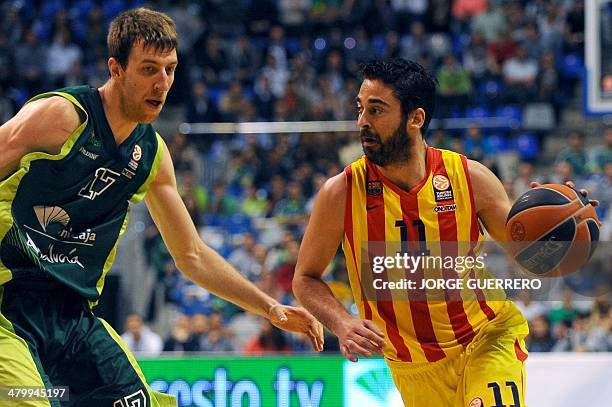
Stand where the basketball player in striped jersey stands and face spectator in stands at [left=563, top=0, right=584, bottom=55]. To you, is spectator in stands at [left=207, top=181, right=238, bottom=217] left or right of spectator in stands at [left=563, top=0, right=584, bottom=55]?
left

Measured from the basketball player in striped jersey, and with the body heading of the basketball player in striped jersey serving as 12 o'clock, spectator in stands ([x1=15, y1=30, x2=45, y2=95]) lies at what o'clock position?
The spectator in stands is roughly at 5 o'clock from the basketball player in striped jersey.

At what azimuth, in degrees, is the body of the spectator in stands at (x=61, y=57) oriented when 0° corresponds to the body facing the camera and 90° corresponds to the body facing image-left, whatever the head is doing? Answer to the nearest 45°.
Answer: approximately 0°

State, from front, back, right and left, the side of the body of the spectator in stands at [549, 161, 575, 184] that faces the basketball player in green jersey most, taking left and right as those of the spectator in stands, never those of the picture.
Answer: front

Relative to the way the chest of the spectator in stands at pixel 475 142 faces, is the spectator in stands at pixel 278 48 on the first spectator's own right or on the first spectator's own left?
on the first spectator's own right

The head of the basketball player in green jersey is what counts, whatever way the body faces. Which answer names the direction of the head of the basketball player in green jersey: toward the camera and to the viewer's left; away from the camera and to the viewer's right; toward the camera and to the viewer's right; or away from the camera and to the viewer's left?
toward the camera and to the viewer's right

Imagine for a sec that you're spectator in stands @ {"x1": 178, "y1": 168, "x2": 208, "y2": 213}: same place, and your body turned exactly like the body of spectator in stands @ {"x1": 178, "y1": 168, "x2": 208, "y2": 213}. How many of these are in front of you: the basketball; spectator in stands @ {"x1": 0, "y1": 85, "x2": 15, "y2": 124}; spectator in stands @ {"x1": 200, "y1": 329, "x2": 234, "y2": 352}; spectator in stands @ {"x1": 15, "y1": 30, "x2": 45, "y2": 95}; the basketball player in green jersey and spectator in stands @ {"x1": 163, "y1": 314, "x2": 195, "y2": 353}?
4
